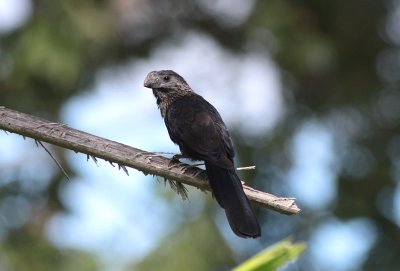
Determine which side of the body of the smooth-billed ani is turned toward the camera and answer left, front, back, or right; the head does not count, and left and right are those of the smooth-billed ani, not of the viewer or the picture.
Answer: left
